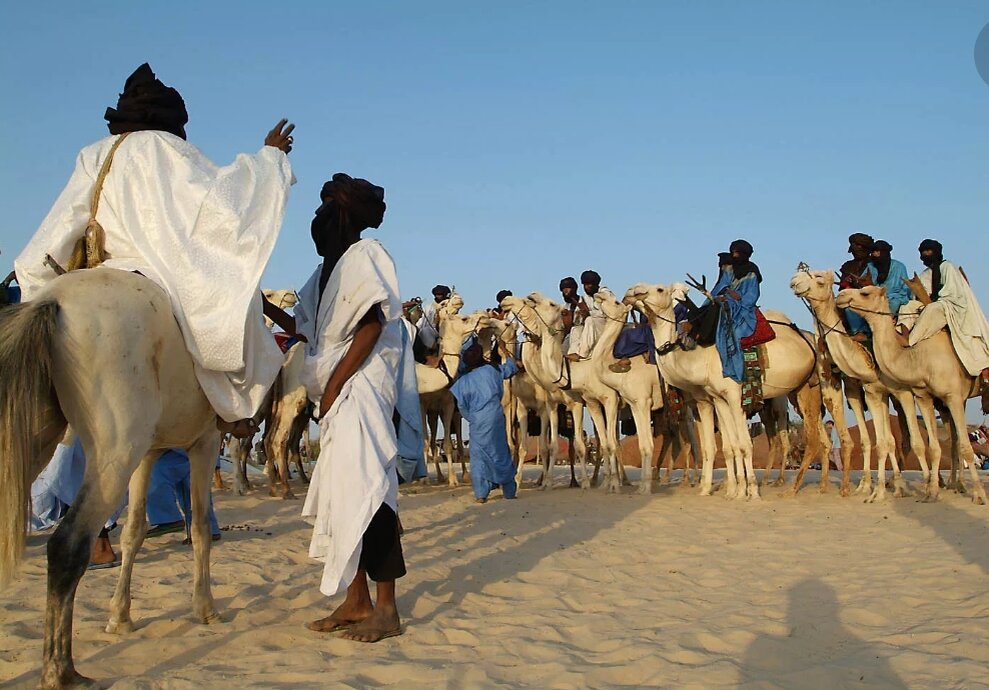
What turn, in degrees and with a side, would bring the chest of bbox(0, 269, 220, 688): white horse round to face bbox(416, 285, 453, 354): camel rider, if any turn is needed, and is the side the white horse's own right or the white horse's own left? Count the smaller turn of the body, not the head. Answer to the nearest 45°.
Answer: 0° — it already faces them

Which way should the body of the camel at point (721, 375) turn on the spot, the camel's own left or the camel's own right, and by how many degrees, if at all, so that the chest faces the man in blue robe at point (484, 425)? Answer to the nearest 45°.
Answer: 0° — it already faces them

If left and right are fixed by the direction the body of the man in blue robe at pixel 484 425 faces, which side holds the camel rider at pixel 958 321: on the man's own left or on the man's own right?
on the man's own right

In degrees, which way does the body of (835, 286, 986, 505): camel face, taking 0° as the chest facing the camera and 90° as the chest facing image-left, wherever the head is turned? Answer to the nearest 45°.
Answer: approximately 45°

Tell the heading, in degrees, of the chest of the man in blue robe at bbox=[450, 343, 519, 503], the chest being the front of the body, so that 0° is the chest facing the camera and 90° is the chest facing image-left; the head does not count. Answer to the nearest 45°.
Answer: approximately 180°

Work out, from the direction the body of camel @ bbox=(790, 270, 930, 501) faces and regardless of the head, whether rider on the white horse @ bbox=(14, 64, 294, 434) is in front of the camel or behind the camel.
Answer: in front

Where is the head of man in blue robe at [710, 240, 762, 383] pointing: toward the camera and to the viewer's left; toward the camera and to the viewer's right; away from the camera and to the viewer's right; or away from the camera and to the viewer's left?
toward the camera and to the viewer's left

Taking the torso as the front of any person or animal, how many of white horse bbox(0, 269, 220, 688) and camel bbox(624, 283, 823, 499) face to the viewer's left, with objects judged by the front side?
1

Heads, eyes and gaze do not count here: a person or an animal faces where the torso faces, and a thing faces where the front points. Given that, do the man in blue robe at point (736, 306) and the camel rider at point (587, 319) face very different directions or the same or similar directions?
same or similar directions

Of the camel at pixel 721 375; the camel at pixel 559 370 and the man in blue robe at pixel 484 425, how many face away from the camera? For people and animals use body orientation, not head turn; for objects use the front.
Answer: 1

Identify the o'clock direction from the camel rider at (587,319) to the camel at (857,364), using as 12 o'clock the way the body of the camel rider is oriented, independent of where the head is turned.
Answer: The camel is roughly at 9 o'clock from the camel rider.

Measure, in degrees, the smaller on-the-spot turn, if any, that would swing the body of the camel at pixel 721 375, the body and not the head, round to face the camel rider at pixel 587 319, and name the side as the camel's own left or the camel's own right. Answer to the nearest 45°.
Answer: approximately 45° to the camel's own right

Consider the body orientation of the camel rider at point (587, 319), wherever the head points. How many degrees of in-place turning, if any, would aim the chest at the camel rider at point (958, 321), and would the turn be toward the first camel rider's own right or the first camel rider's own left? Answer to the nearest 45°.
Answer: approximately 90° to the first camel rider's own left

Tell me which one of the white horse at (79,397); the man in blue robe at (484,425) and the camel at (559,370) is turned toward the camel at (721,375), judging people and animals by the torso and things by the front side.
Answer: the white horse

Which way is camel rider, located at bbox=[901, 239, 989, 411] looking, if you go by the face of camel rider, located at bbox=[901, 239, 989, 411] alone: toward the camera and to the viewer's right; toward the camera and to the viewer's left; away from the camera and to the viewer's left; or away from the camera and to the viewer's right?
toward the camera and to the viewer's left

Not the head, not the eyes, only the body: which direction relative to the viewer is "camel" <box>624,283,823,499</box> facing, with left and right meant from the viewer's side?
facing to the left of the viewer

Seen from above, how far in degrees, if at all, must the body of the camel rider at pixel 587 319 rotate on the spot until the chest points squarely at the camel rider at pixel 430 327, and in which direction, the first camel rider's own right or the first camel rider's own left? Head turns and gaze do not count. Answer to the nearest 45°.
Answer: approximately 45° to the first camel rider's own right
